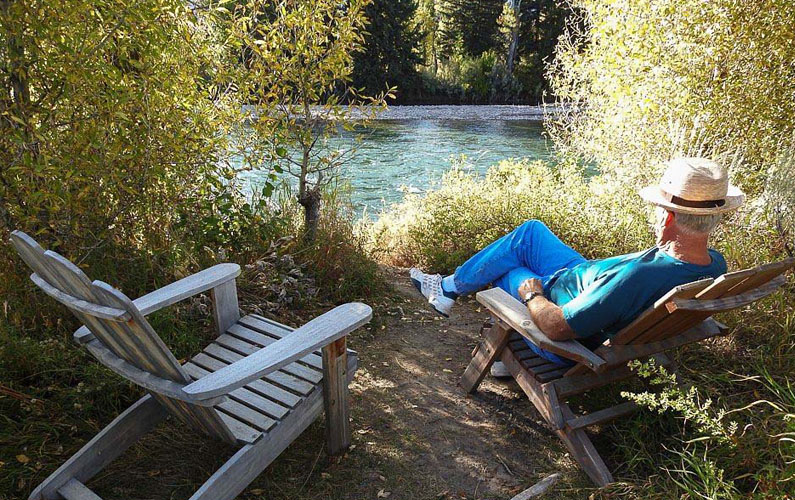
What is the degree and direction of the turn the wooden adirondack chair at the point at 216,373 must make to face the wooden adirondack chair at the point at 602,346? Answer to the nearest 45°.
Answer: approximately 45° to its right

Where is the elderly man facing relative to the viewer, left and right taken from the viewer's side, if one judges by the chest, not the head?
facing away from the viewer and to the left of the viewer

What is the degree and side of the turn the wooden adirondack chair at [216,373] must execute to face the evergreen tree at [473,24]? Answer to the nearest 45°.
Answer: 0° — it already faces it

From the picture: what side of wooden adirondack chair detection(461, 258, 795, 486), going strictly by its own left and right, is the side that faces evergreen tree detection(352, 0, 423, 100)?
front

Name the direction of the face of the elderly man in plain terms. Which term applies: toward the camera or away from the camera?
away from the camera

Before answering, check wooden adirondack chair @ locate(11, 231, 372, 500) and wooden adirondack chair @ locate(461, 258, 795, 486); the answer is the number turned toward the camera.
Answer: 0

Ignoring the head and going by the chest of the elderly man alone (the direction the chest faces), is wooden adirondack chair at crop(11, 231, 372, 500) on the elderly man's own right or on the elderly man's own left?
on the elderly man's own left

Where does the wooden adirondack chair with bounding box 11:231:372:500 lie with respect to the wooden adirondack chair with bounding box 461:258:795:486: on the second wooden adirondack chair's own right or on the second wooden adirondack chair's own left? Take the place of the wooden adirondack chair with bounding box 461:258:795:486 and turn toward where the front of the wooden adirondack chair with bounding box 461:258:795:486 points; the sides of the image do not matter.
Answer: on the second wooden adirondack chair's own left

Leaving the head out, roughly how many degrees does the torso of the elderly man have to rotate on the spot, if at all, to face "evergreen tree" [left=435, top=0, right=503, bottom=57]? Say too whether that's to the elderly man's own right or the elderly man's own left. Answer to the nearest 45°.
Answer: approximately 45° to the elderly man's own right

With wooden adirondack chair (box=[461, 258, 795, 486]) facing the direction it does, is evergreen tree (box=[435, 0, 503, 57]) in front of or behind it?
in front

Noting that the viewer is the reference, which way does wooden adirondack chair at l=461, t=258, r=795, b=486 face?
facing away from the viewer and to the left of the viewer

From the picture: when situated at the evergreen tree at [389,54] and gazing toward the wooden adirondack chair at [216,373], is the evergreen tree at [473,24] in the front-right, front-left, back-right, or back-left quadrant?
back-left
